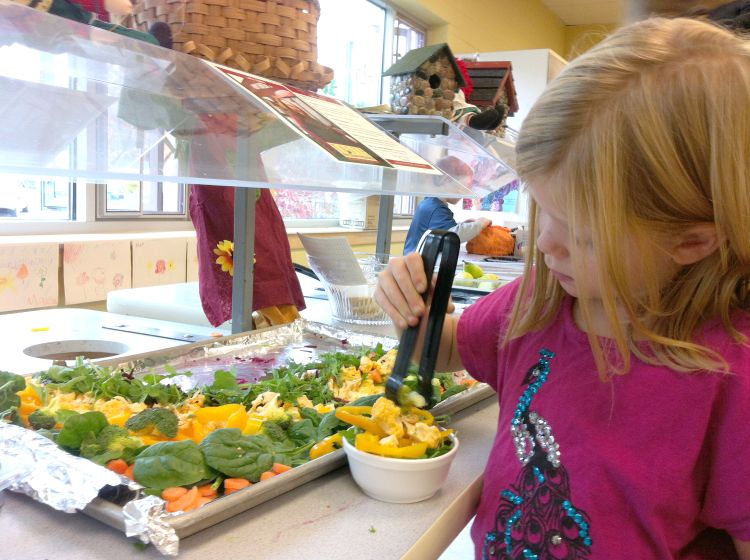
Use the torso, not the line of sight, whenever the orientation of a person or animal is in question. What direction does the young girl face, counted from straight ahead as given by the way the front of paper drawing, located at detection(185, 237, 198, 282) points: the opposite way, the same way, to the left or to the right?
to the right

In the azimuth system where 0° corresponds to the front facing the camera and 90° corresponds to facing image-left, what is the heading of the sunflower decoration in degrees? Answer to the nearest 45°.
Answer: approximately 0°

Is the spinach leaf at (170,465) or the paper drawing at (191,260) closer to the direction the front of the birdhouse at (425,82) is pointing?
the spinach leaf

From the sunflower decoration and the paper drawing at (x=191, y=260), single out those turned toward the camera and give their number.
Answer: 2

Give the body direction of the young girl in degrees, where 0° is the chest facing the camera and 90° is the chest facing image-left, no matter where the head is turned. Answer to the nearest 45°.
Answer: approximately 45°

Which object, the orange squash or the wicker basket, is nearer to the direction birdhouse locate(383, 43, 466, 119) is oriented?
the wicker basket

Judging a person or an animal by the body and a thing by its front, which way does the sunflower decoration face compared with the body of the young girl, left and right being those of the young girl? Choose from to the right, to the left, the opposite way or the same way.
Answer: to the left

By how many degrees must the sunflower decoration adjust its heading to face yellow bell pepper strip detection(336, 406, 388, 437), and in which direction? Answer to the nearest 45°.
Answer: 0° — it already faces it

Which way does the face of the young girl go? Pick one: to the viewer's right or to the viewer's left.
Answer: to the viewer's left

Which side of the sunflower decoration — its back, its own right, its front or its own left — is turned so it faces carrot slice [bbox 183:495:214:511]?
front

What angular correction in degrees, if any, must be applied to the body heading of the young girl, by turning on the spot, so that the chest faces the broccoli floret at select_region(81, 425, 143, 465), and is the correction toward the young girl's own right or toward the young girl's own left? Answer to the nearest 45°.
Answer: approximately 45° to the young girl's own right

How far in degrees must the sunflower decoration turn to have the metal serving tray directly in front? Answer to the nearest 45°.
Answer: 0° — it already faces it
